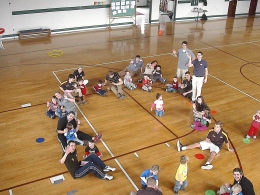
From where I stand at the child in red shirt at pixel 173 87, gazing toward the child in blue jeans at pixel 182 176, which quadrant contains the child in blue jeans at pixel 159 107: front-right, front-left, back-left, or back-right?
front-right

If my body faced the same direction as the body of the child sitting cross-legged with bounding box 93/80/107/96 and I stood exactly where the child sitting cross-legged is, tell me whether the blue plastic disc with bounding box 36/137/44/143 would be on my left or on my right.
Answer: on my right

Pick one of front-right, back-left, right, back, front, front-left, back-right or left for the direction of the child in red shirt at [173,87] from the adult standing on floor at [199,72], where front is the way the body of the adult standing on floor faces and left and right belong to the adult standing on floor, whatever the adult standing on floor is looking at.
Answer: right

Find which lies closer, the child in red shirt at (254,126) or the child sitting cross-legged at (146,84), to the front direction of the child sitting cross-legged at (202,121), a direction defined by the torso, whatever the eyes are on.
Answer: the child sitting cross-legged

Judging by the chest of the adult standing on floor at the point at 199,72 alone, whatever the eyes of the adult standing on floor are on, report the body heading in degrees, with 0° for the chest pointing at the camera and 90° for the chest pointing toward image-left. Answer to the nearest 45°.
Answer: approximately 45°

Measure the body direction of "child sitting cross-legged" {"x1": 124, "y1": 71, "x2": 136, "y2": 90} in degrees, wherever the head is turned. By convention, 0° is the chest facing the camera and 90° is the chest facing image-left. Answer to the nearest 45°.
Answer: approximately 315°

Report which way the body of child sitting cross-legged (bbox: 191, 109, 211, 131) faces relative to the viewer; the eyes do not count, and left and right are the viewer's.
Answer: facing the viewer and to the left of the viewer

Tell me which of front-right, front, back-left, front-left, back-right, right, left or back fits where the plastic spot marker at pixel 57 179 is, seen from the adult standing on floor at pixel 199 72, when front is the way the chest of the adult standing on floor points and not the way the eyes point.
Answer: front

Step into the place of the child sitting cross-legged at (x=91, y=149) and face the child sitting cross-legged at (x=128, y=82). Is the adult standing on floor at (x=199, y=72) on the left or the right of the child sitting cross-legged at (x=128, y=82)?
right

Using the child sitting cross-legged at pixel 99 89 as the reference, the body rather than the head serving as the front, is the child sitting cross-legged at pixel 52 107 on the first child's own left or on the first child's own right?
on the first child's own right
